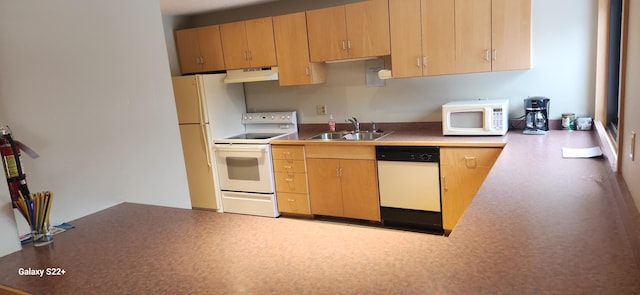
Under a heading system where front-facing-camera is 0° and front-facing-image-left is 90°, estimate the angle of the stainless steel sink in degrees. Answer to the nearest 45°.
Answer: approximately 0°

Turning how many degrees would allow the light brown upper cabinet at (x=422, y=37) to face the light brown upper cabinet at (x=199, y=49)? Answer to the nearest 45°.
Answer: approximately 90° to its right

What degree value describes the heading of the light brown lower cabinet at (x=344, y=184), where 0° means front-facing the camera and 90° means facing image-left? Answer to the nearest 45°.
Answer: approximately 0°
